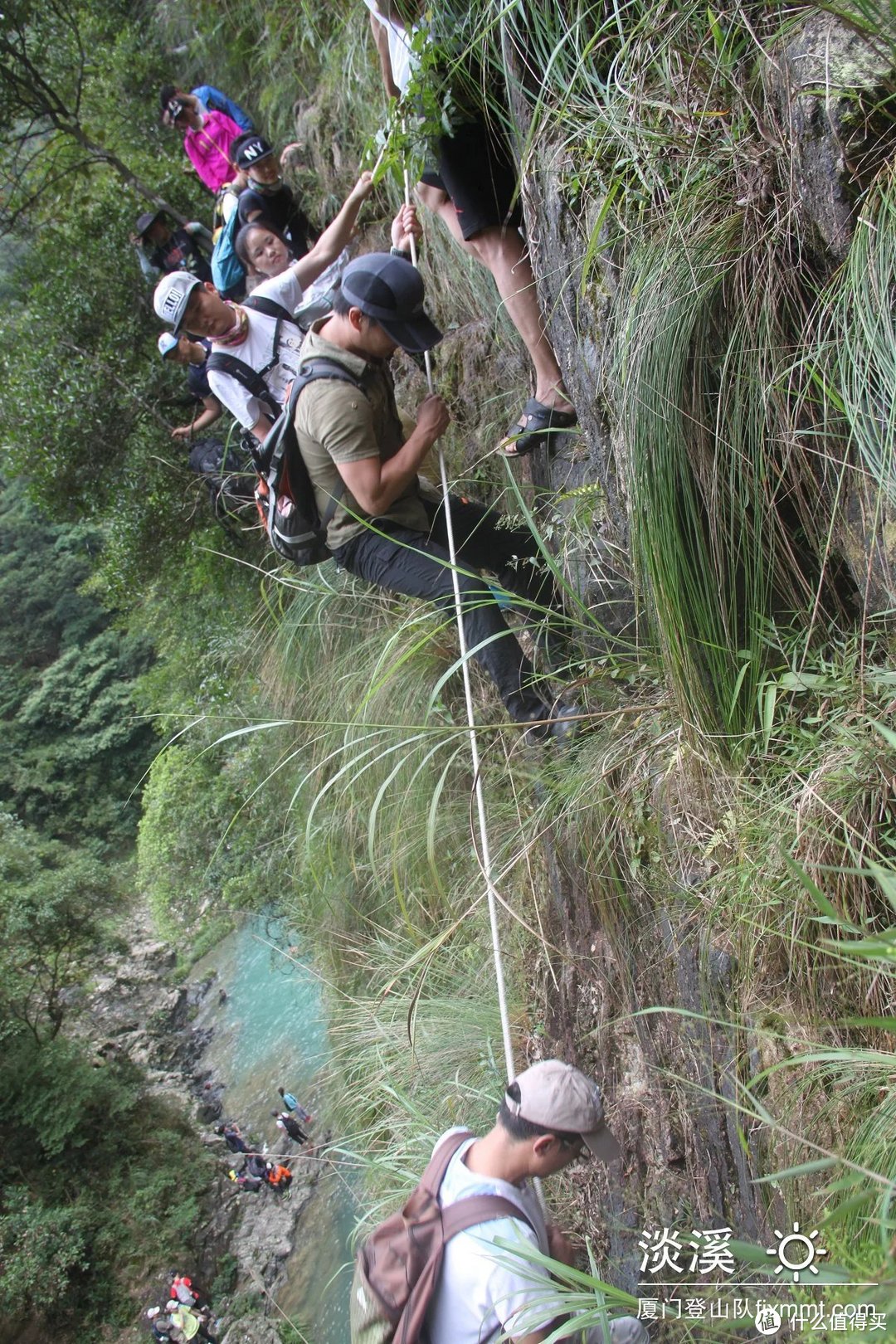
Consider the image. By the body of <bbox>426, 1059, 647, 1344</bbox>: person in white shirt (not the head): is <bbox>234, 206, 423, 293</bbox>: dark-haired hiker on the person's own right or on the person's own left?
on the person's own left

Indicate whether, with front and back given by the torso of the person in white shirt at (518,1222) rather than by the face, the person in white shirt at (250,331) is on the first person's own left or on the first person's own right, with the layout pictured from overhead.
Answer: on the first person's own left

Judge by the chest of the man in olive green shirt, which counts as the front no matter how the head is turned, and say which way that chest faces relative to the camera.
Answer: to the viewer's right

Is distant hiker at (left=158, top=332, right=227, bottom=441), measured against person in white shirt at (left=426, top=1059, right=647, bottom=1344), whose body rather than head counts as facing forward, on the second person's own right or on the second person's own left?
on the second person's own left

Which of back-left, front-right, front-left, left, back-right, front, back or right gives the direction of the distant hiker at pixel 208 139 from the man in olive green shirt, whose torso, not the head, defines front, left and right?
left

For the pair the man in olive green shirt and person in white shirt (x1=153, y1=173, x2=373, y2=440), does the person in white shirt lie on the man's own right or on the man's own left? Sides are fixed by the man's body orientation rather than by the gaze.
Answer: on the man's own left

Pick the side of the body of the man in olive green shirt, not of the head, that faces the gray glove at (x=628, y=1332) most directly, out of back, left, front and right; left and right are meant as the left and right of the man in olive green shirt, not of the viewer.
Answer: right

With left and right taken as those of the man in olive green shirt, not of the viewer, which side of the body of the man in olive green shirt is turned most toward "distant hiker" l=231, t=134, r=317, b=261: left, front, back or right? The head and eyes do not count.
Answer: left

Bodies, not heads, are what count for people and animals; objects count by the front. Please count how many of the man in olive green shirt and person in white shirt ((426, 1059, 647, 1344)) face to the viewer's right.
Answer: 2

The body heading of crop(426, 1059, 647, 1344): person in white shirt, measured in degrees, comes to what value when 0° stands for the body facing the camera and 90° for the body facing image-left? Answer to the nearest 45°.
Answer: approximately 270°
